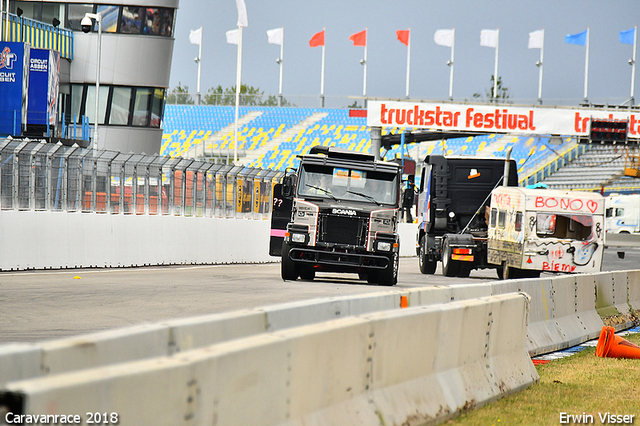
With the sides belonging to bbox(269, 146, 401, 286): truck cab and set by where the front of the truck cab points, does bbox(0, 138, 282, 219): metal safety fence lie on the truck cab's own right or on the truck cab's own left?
on the truck cab's own right

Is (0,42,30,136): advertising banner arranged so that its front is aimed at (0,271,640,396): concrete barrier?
yes

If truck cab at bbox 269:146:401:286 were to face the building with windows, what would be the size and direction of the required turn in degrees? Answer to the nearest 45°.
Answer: approximately 135° to its right

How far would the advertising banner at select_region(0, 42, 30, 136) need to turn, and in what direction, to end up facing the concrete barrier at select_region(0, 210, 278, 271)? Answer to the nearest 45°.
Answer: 0° — it already faces it

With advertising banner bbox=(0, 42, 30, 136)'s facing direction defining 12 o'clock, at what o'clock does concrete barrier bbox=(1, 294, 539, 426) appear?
The concrete barrier is roughly at 12 o'clock from the advertising banner.

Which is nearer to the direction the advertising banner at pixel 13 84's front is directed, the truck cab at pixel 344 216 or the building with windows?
the truck cab

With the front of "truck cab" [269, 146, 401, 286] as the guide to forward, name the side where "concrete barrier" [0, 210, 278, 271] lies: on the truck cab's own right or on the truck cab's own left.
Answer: on the truck cab's own right

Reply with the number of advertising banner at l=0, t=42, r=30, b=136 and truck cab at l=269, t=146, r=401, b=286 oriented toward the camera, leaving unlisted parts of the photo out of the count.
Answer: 2

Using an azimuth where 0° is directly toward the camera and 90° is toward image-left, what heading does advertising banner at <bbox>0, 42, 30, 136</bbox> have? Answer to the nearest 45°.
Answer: approximately 0°

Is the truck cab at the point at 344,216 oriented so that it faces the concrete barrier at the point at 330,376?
yes

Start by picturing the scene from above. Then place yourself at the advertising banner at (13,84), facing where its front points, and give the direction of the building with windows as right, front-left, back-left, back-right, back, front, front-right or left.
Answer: back-left
